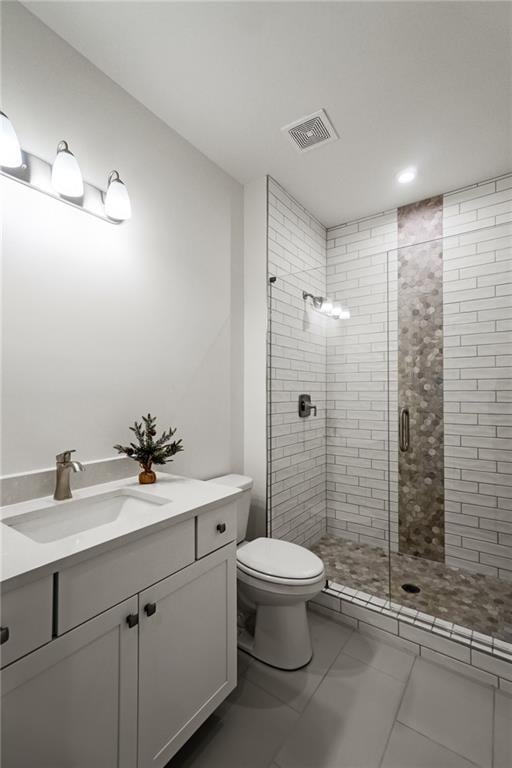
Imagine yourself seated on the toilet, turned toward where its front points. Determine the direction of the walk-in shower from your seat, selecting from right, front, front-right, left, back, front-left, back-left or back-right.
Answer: left

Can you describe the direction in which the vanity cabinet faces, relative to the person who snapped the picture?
facing the viewer and to the right of the viewer

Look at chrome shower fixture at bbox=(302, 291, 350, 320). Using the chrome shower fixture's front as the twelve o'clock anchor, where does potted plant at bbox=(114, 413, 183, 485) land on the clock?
The potted plant is roughly at 4 o'clock from the chrome shower fixture.

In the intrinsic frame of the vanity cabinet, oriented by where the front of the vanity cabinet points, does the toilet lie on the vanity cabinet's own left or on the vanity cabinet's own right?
on the vanity cabinet's own left

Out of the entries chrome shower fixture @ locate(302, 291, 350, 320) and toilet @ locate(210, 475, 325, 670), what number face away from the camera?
0

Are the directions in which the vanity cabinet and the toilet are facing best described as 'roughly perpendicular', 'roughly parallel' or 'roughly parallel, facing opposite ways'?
roughly parallel

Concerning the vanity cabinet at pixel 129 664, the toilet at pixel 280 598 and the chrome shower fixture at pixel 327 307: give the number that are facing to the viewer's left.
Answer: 0

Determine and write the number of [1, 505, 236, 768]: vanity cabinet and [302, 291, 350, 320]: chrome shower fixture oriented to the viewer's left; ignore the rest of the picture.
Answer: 0

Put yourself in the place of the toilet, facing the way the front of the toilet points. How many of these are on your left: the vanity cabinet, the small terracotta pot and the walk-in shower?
1

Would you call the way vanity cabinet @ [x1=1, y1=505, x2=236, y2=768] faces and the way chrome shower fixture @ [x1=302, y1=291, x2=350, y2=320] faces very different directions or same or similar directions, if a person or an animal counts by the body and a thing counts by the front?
same or similar directions

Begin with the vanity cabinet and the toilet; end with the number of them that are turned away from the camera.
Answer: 0

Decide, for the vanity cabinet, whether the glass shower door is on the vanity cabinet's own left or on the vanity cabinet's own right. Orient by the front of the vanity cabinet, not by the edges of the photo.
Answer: on the vanity cabinet's own left

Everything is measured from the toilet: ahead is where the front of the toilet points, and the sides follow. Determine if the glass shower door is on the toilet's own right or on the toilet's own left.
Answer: on the toilet's own left

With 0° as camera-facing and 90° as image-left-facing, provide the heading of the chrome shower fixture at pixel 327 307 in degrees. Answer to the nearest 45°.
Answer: approximately 270°

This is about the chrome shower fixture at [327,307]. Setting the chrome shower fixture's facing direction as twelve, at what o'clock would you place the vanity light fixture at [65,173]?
The vanity light fixture is roughly at 4 o'clock from the chrome shower fixture.
